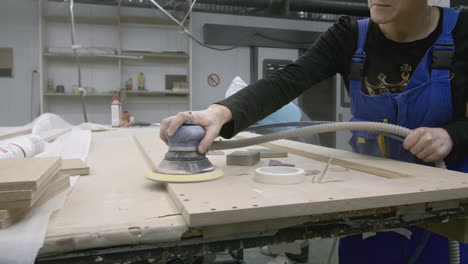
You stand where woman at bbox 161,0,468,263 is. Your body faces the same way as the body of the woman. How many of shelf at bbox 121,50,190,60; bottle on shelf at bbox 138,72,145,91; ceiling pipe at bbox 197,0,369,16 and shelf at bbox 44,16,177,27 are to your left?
0

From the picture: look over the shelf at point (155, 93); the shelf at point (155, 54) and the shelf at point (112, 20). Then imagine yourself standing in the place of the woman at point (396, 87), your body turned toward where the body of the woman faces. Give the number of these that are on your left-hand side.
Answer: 0

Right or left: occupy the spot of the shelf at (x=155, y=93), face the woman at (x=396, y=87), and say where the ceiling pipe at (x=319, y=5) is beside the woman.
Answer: left

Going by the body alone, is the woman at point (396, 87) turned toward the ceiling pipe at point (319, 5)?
no

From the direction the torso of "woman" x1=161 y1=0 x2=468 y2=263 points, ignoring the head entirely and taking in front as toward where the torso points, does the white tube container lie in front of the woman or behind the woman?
in front

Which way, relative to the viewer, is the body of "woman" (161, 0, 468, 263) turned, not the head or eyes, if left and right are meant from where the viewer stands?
facing the viewer and to the left of the viewer

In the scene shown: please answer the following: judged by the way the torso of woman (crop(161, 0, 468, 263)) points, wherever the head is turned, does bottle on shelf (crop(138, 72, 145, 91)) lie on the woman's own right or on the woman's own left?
on the woman's own right

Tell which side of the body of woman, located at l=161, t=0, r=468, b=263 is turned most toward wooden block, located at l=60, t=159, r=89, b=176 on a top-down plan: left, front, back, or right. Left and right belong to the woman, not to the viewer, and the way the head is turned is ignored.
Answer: front

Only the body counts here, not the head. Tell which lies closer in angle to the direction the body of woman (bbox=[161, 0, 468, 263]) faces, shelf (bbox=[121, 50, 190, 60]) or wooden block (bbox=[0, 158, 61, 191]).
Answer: the wooden block

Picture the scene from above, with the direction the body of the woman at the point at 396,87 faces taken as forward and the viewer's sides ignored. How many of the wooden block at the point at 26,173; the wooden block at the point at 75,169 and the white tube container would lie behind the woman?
0

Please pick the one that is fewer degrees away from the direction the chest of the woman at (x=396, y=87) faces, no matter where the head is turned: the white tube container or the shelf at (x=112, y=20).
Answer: the white tube container

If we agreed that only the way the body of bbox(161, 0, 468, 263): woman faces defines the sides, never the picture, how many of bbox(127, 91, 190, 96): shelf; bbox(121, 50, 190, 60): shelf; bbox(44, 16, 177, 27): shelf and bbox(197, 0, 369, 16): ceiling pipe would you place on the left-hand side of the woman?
0

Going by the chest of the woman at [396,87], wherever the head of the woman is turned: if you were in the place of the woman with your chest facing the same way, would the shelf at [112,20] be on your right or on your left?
on your right

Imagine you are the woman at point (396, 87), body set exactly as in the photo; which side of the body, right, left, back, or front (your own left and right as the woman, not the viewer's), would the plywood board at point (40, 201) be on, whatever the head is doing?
front

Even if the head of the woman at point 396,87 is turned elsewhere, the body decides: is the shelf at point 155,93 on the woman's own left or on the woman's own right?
on the woman's own right
